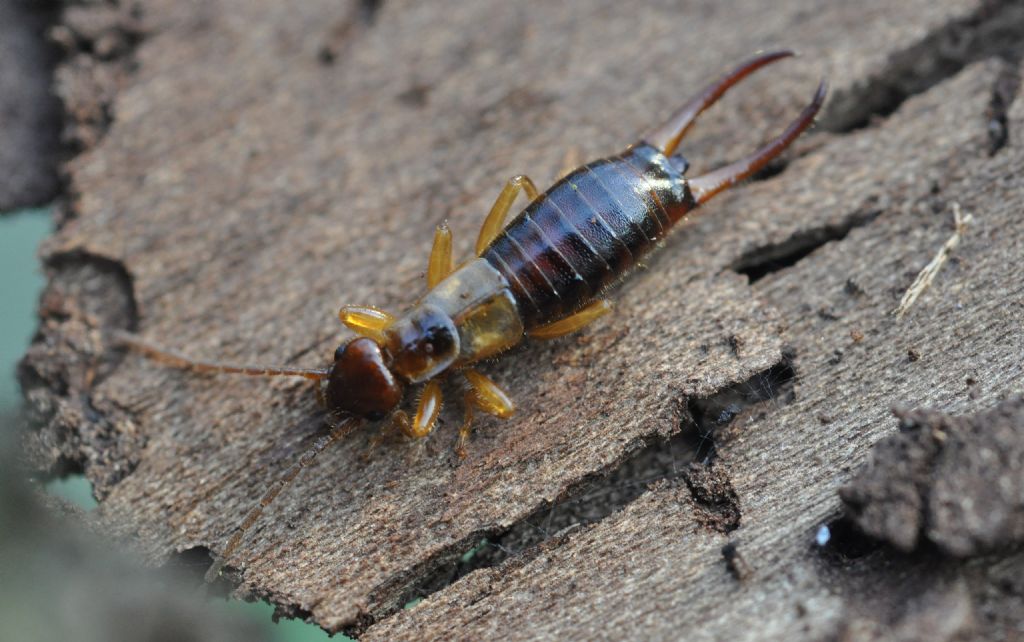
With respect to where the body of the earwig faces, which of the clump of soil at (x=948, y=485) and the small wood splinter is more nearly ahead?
the clump of soil

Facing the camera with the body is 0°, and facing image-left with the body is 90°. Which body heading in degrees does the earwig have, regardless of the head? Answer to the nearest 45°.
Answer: approximately 45°

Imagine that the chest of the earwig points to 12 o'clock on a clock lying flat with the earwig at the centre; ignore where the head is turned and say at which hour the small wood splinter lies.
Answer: The small wood splinter is roughly at 8 o'clock from the earwig.

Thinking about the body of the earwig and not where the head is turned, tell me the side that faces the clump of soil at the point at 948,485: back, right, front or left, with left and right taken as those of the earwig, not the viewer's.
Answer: left
